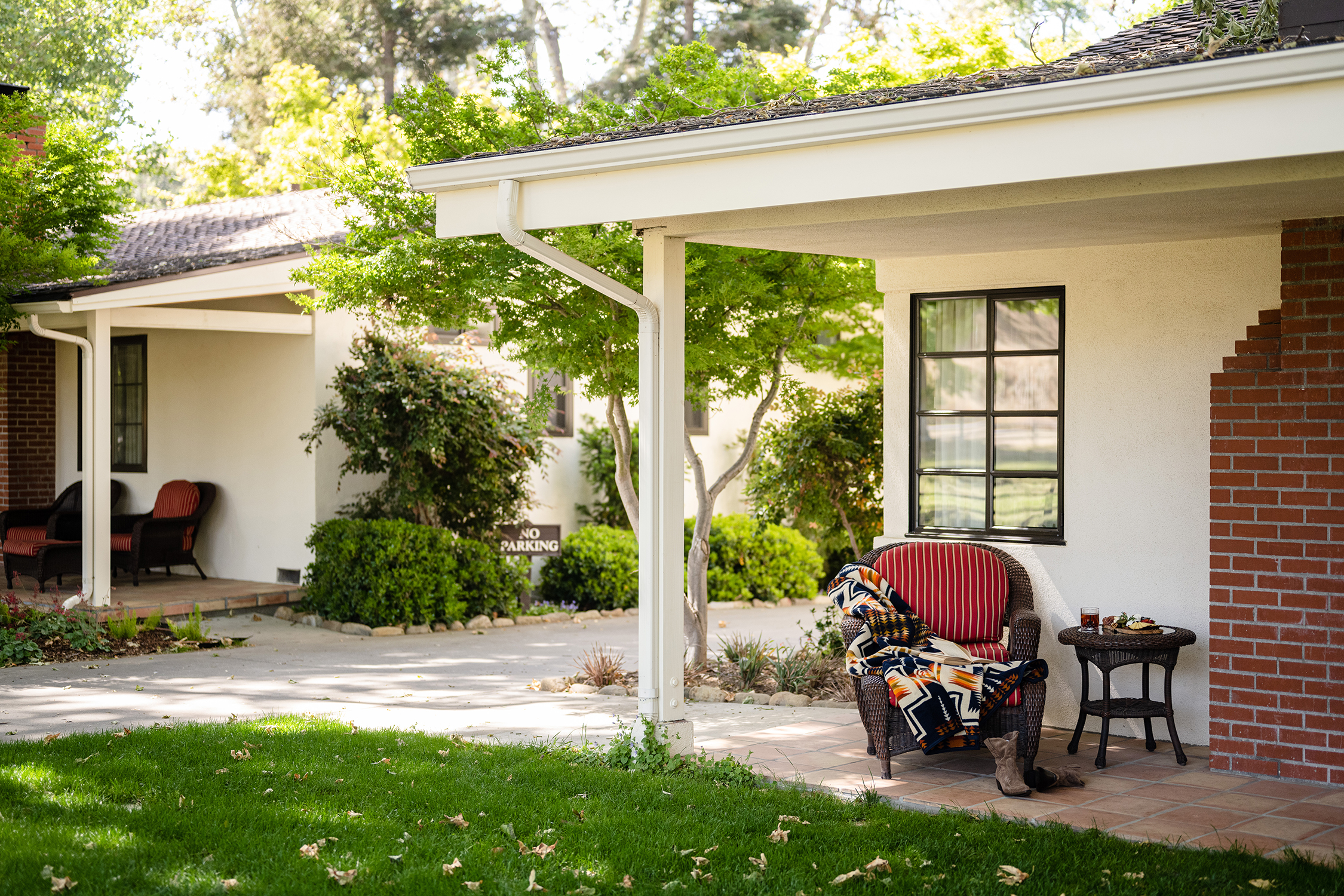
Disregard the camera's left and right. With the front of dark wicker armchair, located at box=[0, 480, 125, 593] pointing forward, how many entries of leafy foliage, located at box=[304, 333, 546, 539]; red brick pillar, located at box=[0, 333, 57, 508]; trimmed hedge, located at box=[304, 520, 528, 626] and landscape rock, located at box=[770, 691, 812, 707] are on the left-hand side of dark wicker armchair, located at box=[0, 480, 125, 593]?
3

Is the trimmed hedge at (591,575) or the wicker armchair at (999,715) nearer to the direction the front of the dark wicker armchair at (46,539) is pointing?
the wicker armchair

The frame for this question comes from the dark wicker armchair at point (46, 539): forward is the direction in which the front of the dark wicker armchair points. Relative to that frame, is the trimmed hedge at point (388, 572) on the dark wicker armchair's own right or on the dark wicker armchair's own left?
on the dark wicker armchair's own left

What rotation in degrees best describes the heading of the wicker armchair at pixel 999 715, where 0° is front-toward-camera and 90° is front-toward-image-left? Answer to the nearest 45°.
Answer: approximately 0°

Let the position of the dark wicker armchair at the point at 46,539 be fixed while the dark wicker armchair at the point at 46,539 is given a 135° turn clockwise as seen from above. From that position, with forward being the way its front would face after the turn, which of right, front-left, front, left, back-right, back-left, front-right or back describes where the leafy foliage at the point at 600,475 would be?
right

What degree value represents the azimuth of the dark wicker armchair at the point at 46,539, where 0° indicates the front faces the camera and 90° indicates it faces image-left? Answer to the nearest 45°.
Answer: approximately 45°

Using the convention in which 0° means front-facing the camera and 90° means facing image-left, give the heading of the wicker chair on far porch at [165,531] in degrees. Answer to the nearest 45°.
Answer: approximately 45°

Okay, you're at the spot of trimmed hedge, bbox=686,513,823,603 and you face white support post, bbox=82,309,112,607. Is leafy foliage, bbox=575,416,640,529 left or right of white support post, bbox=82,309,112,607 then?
right
